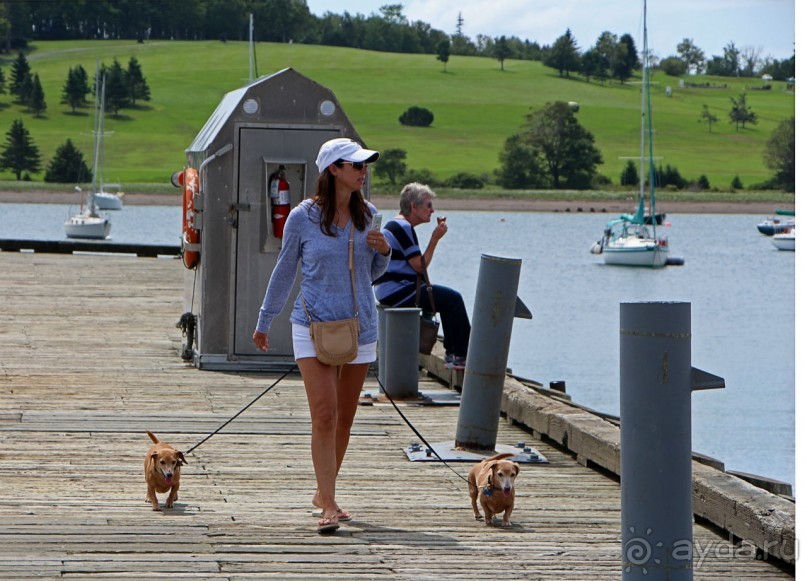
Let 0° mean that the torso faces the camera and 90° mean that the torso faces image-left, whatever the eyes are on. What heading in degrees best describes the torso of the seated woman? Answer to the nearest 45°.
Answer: approximately 270°

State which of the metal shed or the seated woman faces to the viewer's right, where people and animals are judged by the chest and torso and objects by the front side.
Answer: the seated woman

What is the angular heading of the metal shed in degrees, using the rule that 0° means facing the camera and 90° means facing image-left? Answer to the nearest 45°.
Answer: approximately 0°

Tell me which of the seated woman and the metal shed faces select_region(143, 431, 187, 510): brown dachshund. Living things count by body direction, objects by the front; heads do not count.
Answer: the metal shed

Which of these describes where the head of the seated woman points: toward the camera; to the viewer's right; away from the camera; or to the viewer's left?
to the viewer's right

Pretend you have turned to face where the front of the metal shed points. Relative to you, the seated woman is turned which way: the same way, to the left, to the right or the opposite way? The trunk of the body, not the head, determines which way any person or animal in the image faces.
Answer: to the left

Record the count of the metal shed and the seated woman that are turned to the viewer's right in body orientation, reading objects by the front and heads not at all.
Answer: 1

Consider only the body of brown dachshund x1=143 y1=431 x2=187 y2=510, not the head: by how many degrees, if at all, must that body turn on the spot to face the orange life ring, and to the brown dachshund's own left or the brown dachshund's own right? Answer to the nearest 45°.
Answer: approximately 180°

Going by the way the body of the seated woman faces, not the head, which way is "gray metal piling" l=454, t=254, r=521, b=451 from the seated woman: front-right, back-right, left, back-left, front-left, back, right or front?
right

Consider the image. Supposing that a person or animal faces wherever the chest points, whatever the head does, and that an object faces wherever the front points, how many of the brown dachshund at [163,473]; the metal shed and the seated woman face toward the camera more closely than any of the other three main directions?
2

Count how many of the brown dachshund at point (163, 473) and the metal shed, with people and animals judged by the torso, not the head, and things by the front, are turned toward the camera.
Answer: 2
